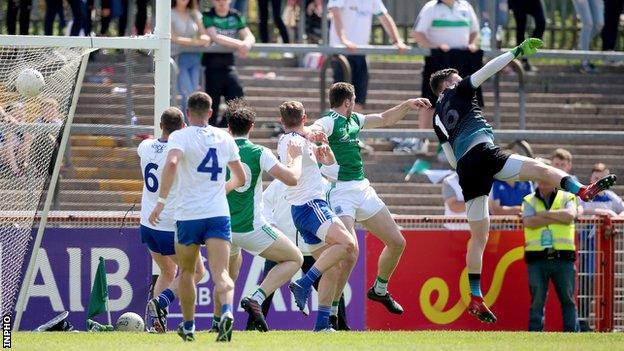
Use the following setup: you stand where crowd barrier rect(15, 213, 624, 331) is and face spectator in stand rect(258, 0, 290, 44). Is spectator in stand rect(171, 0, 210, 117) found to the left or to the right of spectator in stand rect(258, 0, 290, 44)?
left

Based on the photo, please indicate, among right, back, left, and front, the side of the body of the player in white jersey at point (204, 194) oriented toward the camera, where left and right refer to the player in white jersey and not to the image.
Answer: back

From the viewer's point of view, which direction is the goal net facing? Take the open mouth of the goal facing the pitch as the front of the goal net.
to the viewer's right

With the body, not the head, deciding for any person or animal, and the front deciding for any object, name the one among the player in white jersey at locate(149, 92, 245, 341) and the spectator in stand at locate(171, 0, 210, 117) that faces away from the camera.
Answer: the player in white jersey

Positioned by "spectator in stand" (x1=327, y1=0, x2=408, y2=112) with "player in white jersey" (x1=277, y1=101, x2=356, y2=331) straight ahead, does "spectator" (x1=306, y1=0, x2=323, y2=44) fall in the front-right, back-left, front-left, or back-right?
back-right

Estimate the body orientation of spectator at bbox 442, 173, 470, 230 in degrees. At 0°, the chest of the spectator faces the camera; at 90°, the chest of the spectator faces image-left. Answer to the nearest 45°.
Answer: approximately 0°

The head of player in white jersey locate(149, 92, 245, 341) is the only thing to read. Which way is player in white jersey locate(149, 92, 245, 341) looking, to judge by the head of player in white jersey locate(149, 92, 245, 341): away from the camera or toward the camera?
away from the camera

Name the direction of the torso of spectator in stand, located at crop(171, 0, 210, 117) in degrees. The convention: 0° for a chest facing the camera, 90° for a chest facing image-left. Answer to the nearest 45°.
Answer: approximately 0°

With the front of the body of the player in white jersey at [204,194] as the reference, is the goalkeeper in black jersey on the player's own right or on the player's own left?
on the player's own right

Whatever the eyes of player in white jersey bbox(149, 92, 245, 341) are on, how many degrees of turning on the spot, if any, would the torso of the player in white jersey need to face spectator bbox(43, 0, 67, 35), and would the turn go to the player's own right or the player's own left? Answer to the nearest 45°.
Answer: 0° — they already face them
